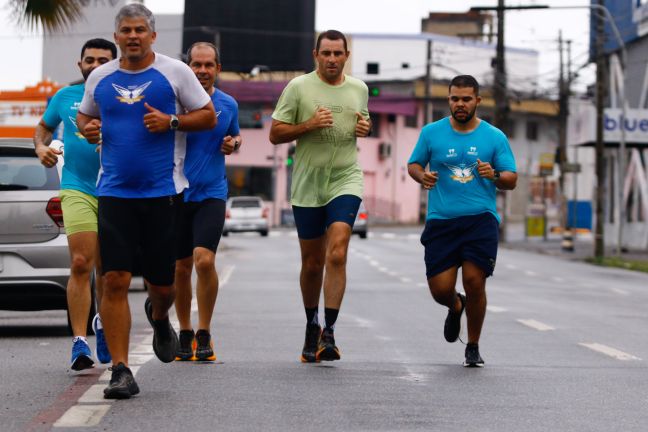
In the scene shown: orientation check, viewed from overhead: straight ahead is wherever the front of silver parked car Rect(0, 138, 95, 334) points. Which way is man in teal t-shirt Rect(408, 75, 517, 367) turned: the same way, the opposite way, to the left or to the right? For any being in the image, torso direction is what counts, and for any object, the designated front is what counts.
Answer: the opposite way

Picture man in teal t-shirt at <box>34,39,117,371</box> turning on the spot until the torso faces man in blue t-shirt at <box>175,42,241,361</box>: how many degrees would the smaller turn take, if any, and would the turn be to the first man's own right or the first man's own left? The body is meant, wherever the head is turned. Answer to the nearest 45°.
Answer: approximately 90° to the first man's own left

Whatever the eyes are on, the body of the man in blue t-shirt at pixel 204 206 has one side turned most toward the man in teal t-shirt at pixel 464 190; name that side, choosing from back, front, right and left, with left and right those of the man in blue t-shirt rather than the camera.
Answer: left

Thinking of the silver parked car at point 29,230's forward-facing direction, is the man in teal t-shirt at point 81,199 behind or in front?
behind

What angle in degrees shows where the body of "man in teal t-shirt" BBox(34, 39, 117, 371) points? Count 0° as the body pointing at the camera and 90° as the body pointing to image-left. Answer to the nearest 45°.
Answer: approximately 0°

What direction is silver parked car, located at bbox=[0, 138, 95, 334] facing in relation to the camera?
away from the camera

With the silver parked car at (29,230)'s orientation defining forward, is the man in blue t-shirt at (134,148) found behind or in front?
behind
